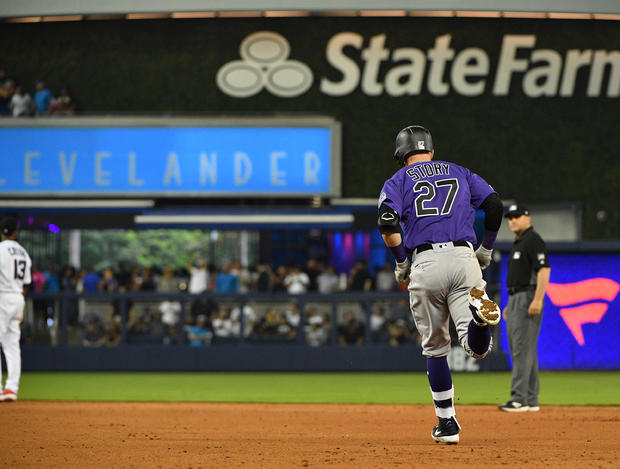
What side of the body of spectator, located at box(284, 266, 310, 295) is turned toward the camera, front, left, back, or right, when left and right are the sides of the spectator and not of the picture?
front

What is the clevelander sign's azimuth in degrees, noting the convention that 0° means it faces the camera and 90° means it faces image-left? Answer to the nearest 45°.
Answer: approximately 0°

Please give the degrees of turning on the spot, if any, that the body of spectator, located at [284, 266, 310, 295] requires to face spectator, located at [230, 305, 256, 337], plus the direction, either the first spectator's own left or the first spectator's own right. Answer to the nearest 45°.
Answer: approximately 45° to the first spectator's own right

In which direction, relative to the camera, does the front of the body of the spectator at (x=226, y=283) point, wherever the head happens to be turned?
toward the camera

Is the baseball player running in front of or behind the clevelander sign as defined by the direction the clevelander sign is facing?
in front

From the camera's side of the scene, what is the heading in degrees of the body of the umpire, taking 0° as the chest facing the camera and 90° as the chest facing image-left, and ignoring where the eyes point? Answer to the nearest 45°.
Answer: approximately 45°

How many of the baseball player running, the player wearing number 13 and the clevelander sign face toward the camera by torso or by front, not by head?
1

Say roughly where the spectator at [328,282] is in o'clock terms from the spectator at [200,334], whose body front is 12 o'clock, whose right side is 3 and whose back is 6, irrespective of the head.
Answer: the spectator at [328,282] is roughly at 8 o'clock from the spectator at [200,334].

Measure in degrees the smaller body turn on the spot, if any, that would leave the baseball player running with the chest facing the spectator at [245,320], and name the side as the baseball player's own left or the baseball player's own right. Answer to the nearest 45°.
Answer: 0° — they already face them

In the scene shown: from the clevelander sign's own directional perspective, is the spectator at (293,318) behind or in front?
in front

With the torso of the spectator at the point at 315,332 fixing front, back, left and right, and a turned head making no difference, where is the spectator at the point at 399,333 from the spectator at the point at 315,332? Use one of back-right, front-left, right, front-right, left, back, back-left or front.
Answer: left

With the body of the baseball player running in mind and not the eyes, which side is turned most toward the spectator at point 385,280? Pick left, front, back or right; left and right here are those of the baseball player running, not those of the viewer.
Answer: front

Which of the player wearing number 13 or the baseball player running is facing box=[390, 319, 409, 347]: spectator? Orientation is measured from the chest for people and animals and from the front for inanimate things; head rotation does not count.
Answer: the baseball player running

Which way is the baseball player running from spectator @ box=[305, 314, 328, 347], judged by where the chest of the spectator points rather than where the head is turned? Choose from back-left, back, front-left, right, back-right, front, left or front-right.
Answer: front

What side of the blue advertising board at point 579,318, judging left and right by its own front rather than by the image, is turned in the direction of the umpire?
front

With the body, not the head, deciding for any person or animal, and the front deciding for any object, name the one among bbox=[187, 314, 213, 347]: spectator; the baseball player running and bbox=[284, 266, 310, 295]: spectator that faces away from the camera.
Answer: the baseball player running

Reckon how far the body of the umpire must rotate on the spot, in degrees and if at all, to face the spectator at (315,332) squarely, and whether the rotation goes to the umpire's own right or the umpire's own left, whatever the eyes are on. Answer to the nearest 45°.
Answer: approximately 90° to the umpire's own right
